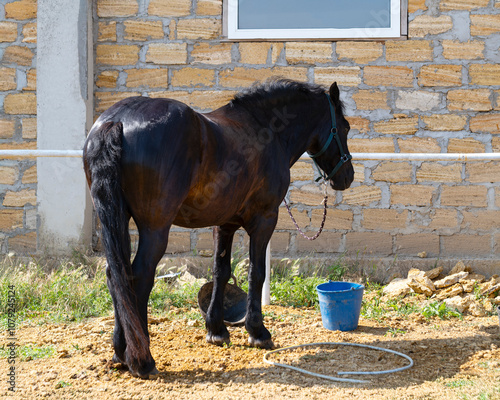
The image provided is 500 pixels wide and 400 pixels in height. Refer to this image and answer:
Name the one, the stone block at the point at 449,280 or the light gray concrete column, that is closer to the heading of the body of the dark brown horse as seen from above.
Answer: the stone block

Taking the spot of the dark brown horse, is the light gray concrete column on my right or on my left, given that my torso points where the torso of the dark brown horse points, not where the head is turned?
on my left

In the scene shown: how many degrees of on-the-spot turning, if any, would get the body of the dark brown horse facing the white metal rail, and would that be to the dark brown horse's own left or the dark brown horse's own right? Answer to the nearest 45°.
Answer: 0° — it already faces it

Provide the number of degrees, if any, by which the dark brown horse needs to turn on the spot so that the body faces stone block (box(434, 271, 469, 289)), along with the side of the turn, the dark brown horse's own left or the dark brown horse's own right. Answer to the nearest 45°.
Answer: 0° — it already faces it

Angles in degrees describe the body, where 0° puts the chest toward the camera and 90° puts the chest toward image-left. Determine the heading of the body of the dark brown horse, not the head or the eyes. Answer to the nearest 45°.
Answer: approximately 225°
